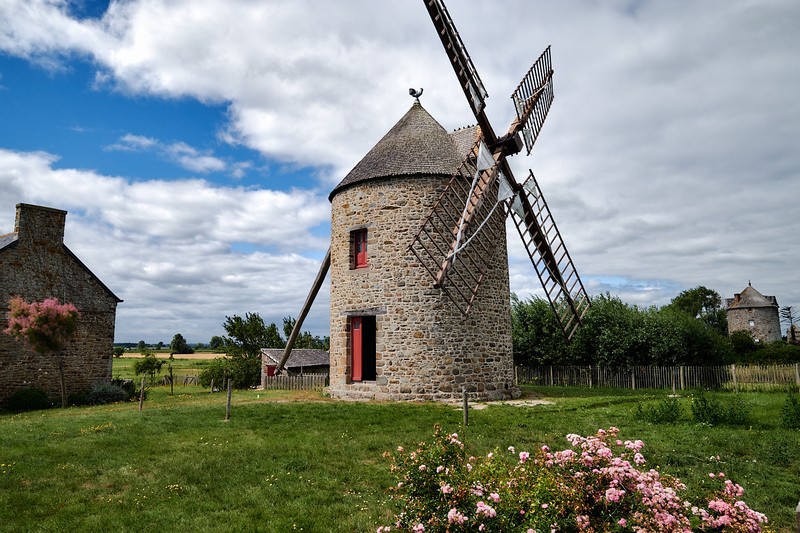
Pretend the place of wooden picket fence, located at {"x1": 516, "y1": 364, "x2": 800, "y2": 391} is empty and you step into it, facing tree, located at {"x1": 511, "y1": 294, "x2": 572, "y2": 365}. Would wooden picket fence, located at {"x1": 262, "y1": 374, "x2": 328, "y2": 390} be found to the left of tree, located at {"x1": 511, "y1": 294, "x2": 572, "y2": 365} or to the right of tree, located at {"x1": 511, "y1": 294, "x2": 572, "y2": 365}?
left

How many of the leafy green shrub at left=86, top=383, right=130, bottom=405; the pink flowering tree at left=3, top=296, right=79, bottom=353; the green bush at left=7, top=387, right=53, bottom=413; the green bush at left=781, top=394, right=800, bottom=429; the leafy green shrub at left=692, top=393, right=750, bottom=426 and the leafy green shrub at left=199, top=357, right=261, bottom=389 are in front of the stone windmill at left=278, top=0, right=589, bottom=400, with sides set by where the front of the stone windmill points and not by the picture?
2

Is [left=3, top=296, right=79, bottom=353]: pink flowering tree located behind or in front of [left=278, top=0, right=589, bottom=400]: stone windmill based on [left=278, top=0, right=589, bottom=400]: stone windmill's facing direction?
behind

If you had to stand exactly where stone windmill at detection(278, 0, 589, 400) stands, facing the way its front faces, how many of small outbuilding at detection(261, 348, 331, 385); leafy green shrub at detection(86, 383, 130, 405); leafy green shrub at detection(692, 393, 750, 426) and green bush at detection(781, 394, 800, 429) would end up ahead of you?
2

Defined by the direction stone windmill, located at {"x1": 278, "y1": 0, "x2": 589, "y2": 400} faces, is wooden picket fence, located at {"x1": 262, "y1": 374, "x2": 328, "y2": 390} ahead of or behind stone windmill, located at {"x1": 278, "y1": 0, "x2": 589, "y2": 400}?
behind

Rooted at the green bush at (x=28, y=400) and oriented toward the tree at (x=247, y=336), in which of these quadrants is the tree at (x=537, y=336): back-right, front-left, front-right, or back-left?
front-right

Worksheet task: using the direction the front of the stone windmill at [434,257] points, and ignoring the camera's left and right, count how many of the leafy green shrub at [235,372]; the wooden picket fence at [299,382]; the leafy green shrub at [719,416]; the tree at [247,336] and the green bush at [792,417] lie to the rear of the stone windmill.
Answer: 3

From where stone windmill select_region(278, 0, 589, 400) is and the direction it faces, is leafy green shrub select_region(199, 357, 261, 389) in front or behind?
behind

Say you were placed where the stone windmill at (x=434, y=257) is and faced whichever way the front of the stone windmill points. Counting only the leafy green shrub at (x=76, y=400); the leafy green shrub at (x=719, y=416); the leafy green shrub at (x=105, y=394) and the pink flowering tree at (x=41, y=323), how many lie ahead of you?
1

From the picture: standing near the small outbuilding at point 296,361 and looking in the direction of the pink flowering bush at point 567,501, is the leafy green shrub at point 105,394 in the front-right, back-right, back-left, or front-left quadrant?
front-right

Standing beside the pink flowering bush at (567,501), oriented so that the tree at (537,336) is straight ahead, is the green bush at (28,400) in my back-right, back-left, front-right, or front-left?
front-left

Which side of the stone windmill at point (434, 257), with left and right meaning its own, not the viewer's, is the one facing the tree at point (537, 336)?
left
